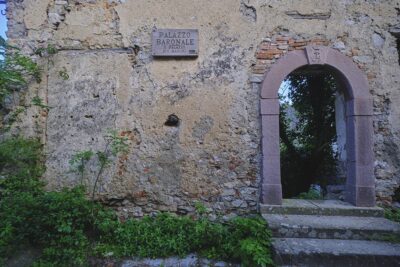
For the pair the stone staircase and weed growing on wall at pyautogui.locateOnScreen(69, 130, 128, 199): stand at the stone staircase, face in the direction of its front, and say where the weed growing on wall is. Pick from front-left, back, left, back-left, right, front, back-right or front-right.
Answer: right

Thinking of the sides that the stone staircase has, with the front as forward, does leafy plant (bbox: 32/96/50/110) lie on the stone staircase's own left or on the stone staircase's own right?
on the stone staircase's own right

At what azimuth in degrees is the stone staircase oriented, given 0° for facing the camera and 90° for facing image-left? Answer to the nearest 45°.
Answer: approximately 0°
